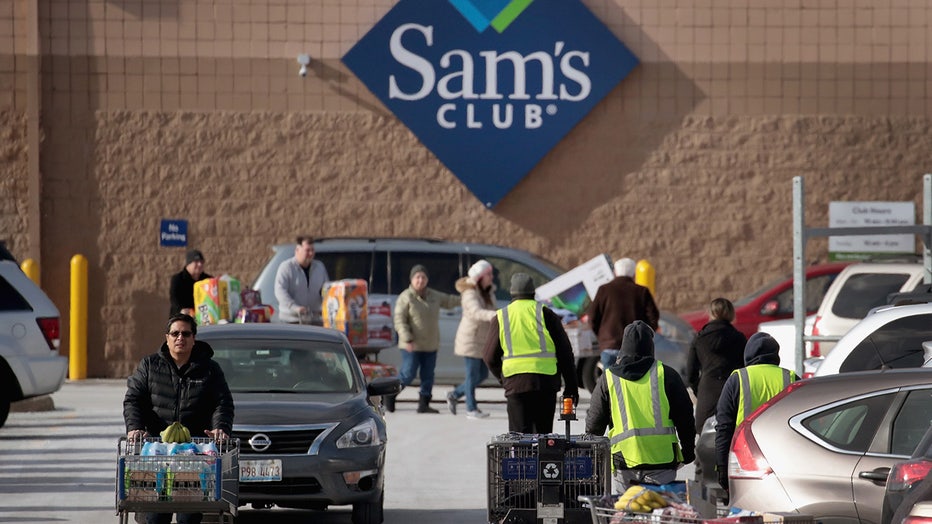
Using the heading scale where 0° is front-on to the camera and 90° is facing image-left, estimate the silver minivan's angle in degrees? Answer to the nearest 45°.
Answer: approximately 270°

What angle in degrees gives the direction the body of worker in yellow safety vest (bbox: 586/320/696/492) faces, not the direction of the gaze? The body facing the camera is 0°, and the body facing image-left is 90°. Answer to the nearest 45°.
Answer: approximately 180°

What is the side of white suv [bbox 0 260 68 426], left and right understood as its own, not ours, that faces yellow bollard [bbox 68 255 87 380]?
right

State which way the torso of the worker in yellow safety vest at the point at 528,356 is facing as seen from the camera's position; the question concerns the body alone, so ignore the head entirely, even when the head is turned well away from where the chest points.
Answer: away from the camera

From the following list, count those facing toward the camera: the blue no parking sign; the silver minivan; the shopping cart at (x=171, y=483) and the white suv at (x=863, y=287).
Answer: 2

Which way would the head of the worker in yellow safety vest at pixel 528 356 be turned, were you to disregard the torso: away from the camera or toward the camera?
away from the camera

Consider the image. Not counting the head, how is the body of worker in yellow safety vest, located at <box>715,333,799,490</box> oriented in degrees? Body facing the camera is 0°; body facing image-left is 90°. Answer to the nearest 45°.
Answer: approximately 180°
